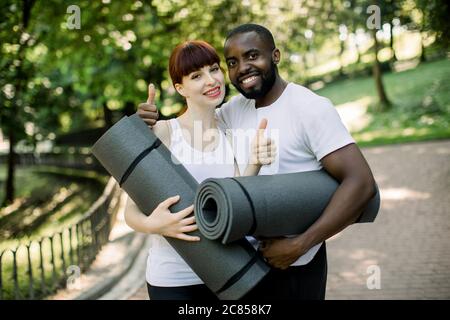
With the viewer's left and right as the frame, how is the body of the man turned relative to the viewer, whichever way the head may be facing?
facing the viewer and to the left of the viewer

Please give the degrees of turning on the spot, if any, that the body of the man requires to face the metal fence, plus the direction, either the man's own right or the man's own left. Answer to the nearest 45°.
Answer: approximately 90° to the man's own right
